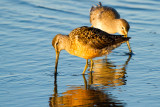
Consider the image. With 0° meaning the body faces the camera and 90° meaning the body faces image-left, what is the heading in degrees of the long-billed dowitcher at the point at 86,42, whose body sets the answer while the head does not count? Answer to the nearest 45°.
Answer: approximately 90°

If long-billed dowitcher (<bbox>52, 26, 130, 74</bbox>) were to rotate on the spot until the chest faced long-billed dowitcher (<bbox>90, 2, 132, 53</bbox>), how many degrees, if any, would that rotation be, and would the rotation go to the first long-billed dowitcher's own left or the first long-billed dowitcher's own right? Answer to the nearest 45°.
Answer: approximately 90° to the first long-billed dowitcher's own right
